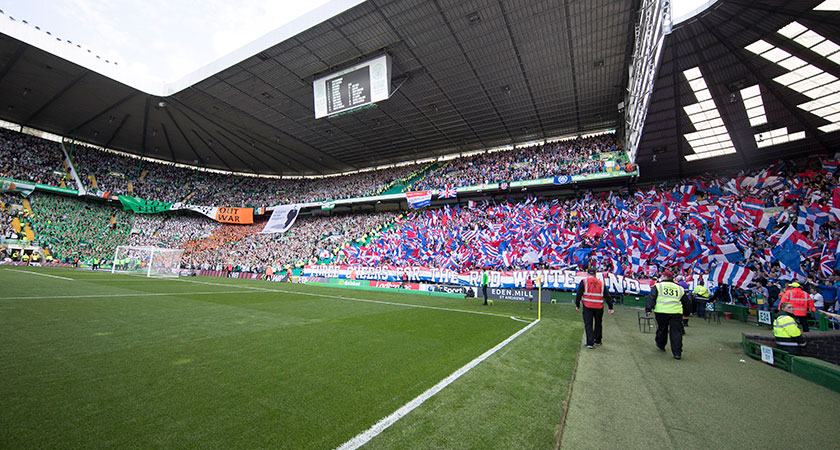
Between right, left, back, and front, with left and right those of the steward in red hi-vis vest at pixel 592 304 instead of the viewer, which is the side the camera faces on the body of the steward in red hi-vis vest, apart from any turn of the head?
back

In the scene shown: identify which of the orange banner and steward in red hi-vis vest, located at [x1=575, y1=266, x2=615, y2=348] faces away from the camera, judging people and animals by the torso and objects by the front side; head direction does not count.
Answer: the steward in red hi-vis vest

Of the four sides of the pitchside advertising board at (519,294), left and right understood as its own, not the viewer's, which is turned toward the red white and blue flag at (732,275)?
left

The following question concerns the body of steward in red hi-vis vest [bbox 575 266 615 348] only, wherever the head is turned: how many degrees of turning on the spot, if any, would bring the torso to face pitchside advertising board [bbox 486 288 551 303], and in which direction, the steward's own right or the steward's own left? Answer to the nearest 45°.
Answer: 0° — they already face it

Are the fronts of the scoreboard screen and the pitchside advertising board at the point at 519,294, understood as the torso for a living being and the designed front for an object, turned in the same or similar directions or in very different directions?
same or similar directions

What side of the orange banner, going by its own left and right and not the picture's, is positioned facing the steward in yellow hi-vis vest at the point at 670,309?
front

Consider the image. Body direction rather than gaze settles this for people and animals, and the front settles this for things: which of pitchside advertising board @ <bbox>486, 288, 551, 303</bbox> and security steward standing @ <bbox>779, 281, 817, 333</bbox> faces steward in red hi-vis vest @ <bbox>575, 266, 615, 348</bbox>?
the pitchside advertising board

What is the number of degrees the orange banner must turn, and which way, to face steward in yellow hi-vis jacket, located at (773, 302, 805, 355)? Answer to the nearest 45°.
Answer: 0° — it already faces them

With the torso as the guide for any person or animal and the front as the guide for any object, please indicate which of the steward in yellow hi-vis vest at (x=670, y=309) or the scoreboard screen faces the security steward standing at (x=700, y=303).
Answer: the steward in yellow hi-vis vest

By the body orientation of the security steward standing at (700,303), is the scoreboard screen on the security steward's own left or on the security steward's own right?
on the security steward's own left

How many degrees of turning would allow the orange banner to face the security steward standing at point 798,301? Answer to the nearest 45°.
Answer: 0° — it already faces them

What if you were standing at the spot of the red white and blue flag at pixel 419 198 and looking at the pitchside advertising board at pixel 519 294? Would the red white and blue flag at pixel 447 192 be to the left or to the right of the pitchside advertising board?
left

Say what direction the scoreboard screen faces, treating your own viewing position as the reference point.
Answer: facing the viewer and to the left of the viewer

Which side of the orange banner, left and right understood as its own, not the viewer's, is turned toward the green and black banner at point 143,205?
right

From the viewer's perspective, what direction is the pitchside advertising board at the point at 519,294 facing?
toward the camera

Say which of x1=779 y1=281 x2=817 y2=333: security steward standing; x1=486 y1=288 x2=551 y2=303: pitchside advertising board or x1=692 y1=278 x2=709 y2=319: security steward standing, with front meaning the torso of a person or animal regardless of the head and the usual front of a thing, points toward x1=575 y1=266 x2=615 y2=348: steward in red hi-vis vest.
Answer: the pitchside advertising board

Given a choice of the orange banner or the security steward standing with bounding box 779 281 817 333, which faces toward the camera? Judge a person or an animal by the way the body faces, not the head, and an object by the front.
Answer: the orange banner

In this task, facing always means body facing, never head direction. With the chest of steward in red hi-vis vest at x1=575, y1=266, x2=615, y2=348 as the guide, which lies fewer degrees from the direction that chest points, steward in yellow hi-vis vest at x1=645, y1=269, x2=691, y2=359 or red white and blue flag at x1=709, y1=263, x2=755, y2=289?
the red white and blue flag

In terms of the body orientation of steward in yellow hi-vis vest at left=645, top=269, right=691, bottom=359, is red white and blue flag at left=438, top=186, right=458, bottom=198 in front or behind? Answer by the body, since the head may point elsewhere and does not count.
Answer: in front
